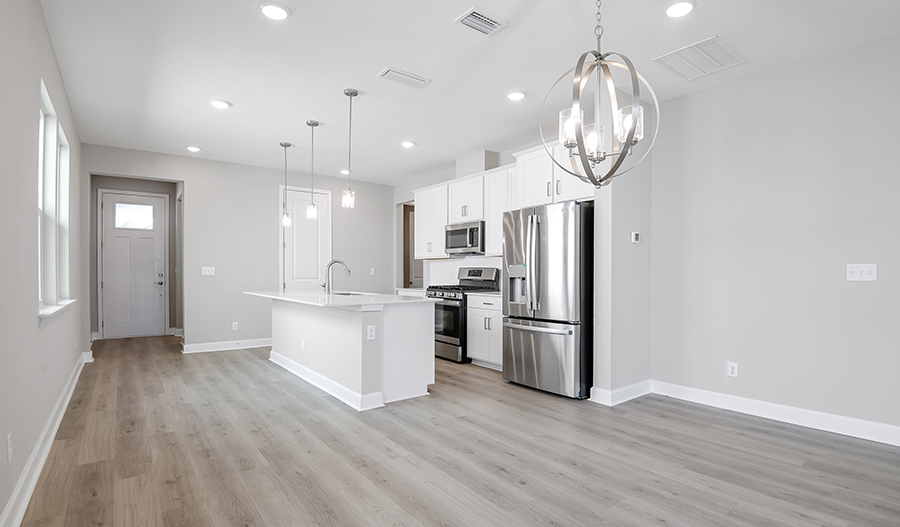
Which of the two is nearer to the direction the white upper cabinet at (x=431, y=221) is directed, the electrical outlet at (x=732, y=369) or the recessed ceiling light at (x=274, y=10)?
the recessed ceiling light

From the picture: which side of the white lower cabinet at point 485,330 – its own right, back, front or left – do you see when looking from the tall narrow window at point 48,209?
front

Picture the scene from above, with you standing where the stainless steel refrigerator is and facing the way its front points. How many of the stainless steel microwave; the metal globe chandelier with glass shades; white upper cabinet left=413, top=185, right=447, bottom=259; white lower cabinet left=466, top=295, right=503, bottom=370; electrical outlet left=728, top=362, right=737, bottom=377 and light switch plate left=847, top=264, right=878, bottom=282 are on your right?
3

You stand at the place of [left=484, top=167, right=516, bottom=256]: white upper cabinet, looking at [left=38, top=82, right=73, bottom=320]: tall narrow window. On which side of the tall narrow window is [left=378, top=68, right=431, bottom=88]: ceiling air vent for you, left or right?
left

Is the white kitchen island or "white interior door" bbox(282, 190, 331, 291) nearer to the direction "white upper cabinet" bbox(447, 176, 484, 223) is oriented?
the white kitchen island

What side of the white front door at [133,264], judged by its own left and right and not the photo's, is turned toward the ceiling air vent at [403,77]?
front

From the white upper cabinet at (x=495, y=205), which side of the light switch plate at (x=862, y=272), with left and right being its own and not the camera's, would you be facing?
right

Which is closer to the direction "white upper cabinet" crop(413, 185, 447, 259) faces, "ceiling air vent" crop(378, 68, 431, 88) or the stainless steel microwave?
the ceiling air vent

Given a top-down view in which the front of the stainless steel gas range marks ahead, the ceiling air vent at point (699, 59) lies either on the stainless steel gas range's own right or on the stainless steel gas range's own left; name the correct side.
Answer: on the stainless steel gas range's own left

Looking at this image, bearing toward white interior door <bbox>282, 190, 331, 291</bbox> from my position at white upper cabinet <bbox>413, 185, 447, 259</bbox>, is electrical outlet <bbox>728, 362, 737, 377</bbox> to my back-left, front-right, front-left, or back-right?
back-left

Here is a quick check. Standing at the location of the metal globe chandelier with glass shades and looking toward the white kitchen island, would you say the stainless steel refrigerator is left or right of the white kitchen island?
right
